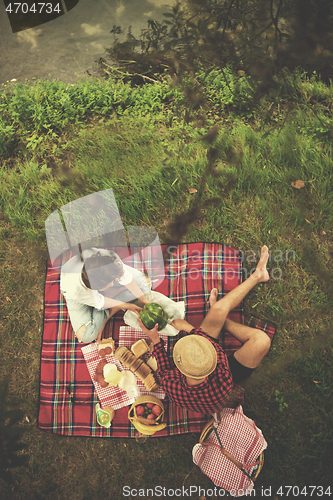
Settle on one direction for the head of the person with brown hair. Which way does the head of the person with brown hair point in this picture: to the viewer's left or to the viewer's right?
to the viewer's right

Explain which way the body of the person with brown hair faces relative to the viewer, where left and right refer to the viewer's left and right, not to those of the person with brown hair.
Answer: facing the viewer and to the right of the viewer

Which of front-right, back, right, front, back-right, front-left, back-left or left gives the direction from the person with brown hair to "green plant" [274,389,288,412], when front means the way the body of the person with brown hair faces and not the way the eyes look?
front

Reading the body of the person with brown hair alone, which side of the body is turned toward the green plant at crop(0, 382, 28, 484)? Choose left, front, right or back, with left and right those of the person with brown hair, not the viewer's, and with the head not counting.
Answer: right

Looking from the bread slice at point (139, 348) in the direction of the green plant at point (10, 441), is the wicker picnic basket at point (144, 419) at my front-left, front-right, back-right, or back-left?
front-left
